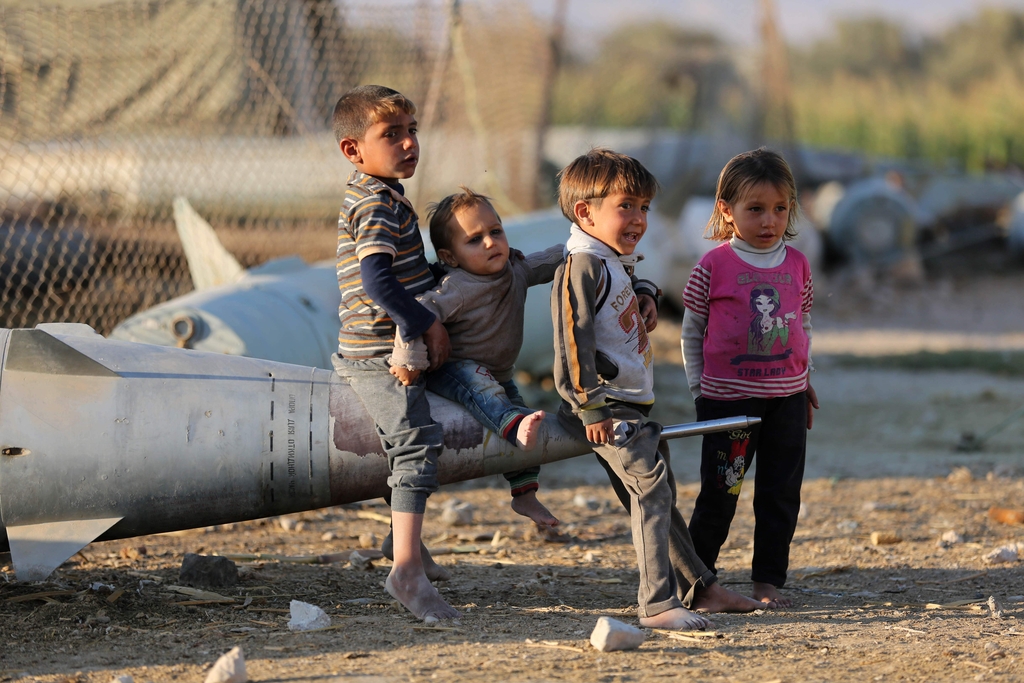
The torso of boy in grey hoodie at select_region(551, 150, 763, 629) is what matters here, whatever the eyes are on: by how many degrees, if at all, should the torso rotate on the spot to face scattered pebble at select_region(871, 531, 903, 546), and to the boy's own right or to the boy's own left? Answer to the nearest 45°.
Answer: approximately 90° to the boy's own left

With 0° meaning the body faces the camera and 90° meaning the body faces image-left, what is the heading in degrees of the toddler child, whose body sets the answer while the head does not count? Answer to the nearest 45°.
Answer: approximately 315°

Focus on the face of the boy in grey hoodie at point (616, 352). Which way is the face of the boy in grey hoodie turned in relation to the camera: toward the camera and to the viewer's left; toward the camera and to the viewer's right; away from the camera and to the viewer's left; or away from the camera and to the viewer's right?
toward the camera and to the viewer's right

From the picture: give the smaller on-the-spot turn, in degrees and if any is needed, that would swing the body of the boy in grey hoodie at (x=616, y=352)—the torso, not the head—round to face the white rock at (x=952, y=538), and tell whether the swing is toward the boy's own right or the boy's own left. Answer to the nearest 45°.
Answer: approximately 90° to the boy's own left

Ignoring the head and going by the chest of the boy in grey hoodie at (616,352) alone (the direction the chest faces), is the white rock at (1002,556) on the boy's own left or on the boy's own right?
on the boy's own left

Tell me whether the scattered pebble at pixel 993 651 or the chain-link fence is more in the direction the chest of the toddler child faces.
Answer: the scattered pebble

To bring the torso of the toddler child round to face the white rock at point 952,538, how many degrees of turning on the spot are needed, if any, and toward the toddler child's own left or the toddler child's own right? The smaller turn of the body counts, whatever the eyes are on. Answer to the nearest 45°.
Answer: approximately 90° to the toddler child's own left

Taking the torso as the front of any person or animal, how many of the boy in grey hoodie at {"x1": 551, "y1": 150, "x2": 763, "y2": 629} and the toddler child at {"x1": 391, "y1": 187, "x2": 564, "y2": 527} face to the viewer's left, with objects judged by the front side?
0

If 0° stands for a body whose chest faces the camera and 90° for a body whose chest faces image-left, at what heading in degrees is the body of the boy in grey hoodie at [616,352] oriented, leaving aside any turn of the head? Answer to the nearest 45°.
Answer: approximately 315°

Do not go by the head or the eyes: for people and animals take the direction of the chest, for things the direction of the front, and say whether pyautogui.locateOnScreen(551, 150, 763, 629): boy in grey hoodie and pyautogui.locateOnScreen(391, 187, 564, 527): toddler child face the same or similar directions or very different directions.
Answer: same or similar directions

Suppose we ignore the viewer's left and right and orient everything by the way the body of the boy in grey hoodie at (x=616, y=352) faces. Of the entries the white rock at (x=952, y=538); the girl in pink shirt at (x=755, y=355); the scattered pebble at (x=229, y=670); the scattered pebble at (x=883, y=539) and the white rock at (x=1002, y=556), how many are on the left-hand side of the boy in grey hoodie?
4

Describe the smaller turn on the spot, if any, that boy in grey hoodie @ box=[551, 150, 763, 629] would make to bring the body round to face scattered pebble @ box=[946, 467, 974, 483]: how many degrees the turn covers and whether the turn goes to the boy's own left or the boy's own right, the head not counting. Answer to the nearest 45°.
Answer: approximately 90° to the boy's own left

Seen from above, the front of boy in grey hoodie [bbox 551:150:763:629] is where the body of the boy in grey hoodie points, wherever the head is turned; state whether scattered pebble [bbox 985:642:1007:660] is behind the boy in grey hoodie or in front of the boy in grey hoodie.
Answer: in front
